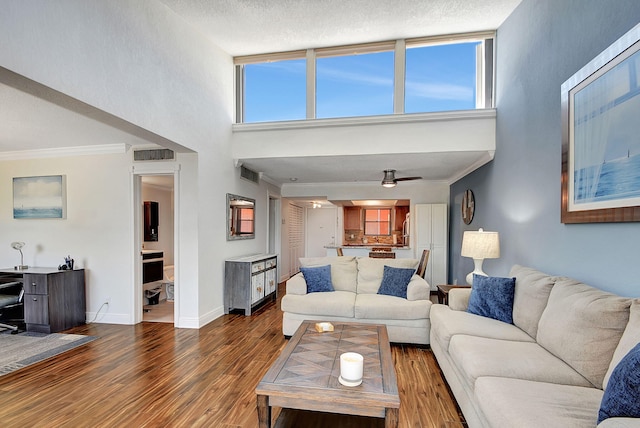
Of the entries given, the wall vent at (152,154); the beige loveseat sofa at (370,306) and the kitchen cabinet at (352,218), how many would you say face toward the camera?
3

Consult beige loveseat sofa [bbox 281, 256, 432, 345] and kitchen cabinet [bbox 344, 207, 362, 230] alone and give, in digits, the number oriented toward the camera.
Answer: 2

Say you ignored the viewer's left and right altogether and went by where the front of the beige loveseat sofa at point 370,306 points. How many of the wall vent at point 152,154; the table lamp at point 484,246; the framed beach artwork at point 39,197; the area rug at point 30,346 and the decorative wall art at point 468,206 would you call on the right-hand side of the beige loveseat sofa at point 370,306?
3

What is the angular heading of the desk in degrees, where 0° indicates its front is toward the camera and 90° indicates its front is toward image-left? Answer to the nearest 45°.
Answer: approximately 45°

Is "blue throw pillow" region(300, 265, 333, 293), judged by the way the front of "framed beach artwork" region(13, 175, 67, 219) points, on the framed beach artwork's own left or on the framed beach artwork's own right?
on the framed beach artwork's own left

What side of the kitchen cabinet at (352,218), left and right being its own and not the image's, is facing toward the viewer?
front

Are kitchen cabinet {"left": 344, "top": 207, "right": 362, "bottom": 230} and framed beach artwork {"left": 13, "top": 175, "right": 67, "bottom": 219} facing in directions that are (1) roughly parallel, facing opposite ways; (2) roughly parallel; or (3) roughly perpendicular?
roughly parallel

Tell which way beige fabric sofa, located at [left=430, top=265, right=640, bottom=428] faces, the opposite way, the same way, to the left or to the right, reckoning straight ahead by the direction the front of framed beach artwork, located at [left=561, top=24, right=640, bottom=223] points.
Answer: the same way

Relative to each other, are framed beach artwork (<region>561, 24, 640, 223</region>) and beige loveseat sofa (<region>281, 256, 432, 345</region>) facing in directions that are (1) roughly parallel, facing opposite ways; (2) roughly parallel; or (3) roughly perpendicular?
roughly perpendicular

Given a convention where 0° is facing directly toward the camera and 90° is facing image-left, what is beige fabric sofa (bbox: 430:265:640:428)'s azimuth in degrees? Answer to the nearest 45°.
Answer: approximately 45°

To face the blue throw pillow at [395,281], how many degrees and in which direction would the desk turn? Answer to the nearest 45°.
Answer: approximately 90° to its left

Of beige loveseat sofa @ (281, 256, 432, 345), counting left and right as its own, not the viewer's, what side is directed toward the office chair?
right

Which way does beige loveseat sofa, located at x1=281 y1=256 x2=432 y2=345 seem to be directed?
toward the camera

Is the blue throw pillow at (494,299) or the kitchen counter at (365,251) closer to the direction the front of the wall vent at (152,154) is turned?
the blue throw pillow

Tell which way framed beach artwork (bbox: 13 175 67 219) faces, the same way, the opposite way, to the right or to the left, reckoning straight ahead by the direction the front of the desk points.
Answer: the same way

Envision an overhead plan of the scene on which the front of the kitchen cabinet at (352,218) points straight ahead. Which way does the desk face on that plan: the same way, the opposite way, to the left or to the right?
the same way

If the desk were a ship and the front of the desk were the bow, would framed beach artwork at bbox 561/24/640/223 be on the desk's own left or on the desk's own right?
on the desk's own left
